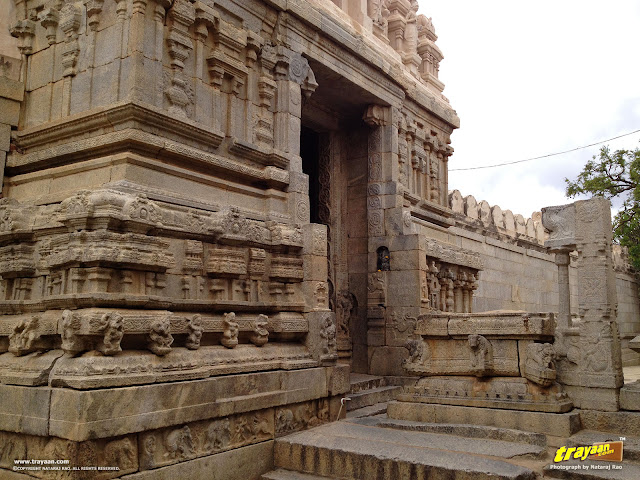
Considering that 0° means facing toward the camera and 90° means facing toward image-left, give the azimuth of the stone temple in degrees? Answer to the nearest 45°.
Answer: approximately 315°

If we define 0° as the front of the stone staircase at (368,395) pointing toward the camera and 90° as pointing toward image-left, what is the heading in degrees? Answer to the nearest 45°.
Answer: approximately 315°
